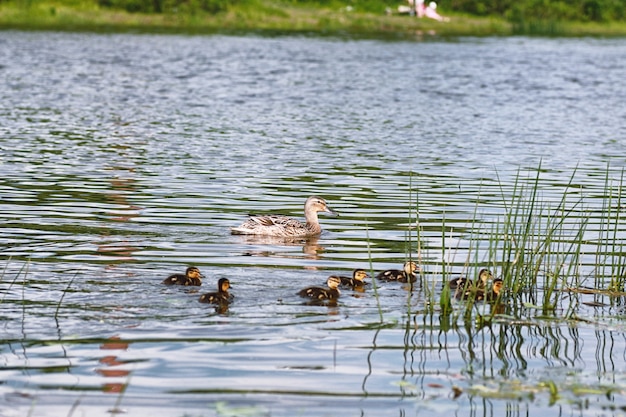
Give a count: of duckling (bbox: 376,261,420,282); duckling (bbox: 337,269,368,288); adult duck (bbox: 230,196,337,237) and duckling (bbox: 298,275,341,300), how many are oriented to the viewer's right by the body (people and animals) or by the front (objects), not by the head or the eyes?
4

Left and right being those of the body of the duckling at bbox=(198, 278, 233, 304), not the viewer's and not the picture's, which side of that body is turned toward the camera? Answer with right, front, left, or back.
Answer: right

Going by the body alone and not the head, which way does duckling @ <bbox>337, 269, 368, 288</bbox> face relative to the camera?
to the viewer's right

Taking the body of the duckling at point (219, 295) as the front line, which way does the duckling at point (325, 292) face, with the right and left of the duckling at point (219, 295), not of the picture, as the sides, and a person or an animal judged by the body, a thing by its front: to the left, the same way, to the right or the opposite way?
the same way

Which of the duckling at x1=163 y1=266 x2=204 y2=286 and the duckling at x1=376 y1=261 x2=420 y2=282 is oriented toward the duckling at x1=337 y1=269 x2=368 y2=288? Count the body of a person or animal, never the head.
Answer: the duckling at x1=163 y1=266 x2=204 y2=286

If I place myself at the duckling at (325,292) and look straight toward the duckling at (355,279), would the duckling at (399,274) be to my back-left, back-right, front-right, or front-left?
front-right

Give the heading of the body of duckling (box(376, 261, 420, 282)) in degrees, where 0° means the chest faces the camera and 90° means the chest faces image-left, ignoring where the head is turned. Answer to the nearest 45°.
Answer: approximately 270°

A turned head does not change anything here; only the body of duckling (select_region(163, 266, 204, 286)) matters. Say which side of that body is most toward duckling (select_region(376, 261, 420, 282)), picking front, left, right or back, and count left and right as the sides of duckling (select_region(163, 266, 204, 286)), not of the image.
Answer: front

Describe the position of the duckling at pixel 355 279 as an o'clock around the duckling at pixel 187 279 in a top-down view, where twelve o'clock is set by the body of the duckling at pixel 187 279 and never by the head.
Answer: the duckling at pixel 355 279 is roughly at 12 o'clock from the duckling at pixel 187 279.

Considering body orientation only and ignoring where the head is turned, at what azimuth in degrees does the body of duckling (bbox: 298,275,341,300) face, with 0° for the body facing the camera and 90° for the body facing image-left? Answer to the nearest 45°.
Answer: approximately 270°

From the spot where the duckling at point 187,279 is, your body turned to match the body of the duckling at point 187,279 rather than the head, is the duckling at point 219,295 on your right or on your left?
on your right

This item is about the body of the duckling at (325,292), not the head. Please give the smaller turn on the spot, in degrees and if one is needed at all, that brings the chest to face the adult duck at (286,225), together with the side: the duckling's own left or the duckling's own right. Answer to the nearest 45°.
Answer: approximately 90° to the duckling's own left

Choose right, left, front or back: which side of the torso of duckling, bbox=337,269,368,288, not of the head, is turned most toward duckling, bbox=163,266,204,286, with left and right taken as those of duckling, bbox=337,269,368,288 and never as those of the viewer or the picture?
back

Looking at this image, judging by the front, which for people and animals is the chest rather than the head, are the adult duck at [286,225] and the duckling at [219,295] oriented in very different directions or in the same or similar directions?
same or similar directions

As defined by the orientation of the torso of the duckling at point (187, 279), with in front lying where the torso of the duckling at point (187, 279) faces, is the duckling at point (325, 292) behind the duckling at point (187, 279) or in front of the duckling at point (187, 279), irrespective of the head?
in front

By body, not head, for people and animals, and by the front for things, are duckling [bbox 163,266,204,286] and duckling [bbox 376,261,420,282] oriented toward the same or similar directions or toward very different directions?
same or similar directions

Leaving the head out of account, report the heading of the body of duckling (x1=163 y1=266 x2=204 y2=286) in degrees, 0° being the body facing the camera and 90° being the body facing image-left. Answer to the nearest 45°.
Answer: approximately 270°

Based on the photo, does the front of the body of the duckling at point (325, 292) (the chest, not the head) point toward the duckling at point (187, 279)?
no

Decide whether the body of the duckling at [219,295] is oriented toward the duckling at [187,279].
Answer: no
